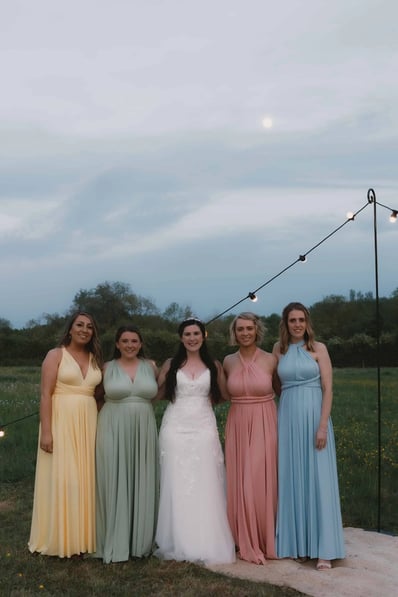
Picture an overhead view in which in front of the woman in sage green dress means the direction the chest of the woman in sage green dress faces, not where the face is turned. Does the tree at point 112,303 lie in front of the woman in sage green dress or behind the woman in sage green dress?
behind

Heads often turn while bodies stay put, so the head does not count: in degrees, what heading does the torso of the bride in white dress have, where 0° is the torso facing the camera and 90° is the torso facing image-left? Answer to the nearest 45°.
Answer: approximately 0°

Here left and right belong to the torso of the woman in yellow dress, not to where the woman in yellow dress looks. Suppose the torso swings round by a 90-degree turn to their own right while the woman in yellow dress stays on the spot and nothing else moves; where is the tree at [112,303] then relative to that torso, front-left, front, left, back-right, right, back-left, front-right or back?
back-right

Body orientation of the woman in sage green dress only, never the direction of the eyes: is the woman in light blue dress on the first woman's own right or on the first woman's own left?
on the first woman's own left

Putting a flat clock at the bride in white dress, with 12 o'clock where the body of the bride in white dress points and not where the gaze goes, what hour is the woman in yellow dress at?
The woman in yellow dress is roughly at 3 o'clock from the bride in white dress.

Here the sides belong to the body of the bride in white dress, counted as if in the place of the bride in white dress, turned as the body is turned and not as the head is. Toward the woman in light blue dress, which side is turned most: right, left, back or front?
left

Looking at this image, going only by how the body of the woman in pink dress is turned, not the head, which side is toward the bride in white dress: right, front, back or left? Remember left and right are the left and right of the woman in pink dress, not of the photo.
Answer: right

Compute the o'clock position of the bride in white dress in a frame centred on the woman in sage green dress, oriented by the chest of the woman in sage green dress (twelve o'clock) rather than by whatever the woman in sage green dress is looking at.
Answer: The bride in white dress is roughly at 9 o'clock from the woman in sage green dress.

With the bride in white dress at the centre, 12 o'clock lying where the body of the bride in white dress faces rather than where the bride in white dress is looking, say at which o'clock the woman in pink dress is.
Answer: The woman in pink dress is roughly at 9 o'clock from the bride in white dress.

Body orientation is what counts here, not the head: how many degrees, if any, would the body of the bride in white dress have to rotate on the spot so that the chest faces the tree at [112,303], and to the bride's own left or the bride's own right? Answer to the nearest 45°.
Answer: approximately 180°
